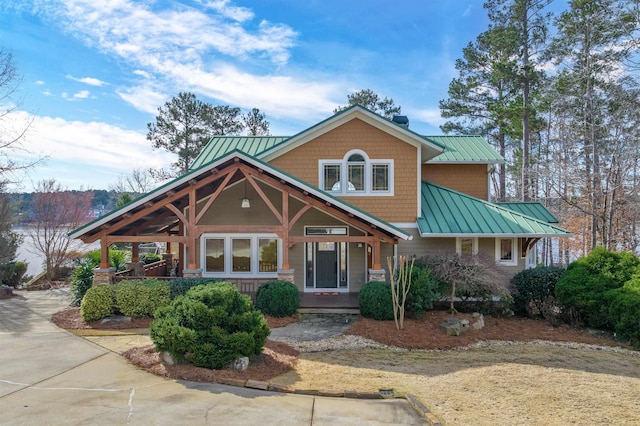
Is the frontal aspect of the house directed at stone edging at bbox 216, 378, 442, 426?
yes

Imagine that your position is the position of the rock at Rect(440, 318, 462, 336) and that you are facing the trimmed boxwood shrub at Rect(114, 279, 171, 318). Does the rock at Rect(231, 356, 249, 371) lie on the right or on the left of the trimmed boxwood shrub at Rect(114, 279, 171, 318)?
left

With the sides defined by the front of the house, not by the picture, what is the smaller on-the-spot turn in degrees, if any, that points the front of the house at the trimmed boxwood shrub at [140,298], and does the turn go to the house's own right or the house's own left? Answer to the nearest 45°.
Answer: approximately 45° to the house's own right

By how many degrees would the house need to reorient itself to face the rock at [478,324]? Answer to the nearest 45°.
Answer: approximately 45° to its left

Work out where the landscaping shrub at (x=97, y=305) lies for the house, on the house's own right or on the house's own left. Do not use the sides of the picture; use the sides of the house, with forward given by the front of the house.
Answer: on the house's own right

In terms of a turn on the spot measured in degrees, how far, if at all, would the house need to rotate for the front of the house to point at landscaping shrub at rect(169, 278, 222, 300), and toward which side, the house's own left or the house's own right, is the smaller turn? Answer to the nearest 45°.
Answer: approximately 45° to the house's own right

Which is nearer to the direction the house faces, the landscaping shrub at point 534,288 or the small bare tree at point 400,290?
the small bare tree

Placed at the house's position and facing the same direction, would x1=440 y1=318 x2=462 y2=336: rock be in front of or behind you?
in front

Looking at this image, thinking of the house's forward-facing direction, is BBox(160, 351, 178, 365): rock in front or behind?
in front

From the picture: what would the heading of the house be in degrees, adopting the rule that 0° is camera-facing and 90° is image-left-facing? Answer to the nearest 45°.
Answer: approximately 0°
